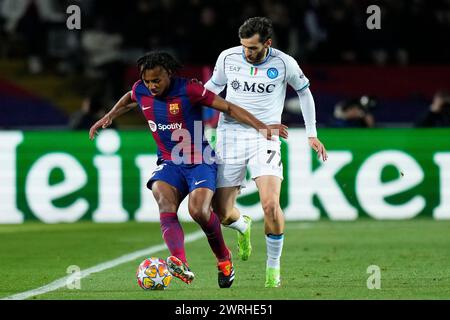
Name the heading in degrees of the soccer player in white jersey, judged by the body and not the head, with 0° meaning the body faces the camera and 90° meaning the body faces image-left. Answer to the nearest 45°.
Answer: approximately 0°

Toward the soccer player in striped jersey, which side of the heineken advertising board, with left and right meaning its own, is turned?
front

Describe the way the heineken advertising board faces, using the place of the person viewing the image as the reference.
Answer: facing the viewer

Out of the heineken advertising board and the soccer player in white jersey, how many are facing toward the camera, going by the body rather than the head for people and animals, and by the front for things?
2

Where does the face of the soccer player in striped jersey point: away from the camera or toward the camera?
toward the camera

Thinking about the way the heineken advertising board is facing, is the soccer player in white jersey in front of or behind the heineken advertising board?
in front

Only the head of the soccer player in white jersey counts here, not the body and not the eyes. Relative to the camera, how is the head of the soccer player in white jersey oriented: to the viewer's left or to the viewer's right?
to the viewer's left

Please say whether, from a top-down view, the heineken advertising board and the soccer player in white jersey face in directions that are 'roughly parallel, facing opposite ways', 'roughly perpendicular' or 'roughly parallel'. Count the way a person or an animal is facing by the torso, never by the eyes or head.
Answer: roughly parallel

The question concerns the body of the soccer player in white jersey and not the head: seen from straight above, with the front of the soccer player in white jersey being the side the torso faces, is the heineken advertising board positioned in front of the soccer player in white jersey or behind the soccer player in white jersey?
behind
